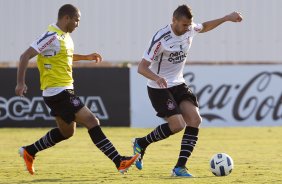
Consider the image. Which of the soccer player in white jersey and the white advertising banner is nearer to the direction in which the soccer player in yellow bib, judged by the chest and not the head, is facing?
the soccer player in white jersey

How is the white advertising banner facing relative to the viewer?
toward the camera

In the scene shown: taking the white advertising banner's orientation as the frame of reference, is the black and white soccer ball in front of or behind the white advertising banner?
in front

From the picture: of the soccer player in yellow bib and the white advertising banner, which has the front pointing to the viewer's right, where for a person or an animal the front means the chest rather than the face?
the soccer player in yellow bib

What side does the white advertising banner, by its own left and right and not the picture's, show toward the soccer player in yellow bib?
front

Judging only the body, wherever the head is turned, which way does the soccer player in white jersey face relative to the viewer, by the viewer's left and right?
facing the viewer and to the right of the viewer

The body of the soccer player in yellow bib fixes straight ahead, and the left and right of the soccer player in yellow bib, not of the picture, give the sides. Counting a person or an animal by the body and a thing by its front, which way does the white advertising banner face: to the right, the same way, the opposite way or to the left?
to the right

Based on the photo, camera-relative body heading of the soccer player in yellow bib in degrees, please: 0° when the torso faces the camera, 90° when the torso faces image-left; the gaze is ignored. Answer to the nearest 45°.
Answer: approximately 270°

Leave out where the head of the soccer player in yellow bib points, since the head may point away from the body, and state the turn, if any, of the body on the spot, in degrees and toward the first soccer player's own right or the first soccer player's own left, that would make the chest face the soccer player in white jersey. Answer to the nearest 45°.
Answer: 0° — they already face them

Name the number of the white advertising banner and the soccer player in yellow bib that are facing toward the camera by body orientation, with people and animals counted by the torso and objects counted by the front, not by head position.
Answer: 1

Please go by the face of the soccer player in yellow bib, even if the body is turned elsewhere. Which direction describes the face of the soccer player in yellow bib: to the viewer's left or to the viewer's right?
to the viewer's right

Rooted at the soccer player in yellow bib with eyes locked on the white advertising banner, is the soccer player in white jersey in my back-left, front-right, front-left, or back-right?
front-right

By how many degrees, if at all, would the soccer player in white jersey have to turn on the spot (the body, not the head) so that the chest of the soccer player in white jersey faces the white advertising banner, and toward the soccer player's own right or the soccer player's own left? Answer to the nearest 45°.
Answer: approximately 135° to the soccer player's own left
